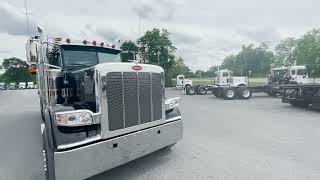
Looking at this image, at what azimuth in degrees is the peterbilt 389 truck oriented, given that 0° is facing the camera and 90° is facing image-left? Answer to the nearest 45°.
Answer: approximately 315°

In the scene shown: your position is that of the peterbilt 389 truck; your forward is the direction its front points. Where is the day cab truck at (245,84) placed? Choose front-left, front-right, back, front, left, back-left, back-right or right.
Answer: left

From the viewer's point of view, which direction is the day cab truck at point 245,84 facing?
to the viewer's right

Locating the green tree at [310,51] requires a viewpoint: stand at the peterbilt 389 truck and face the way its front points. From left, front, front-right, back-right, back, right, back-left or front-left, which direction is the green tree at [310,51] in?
left
